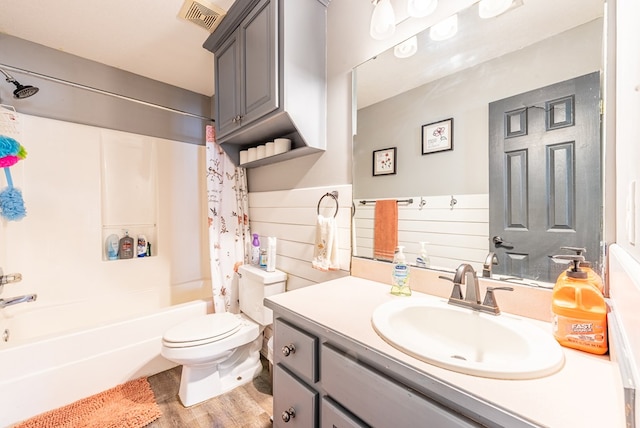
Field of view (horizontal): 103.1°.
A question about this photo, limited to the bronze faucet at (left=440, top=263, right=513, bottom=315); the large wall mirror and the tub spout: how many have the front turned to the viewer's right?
1

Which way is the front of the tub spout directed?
to the viewer's right

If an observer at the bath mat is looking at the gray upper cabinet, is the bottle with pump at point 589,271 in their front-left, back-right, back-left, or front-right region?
front-right

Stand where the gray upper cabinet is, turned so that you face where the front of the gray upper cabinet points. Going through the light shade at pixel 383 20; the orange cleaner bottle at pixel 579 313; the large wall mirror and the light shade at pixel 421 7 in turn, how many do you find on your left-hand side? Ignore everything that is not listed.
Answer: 4

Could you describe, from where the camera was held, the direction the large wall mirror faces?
facing the viewer and to the left of the viewer

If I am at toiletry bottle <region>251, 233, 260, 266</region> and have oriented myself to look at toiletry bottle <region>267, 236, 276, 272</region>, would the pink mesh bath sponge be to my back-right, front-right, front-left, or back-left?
back-right

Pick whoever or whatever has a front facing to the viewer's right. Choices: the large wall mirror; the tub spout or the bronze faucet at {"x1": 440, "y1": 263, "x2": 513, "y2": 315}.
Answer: the tub spout

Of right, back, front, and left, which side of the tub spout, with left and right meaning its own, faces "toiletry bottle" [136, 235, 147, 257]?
front

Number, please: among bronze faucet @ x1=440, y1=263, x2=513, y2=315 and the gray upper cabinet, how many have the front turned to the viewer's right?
0
